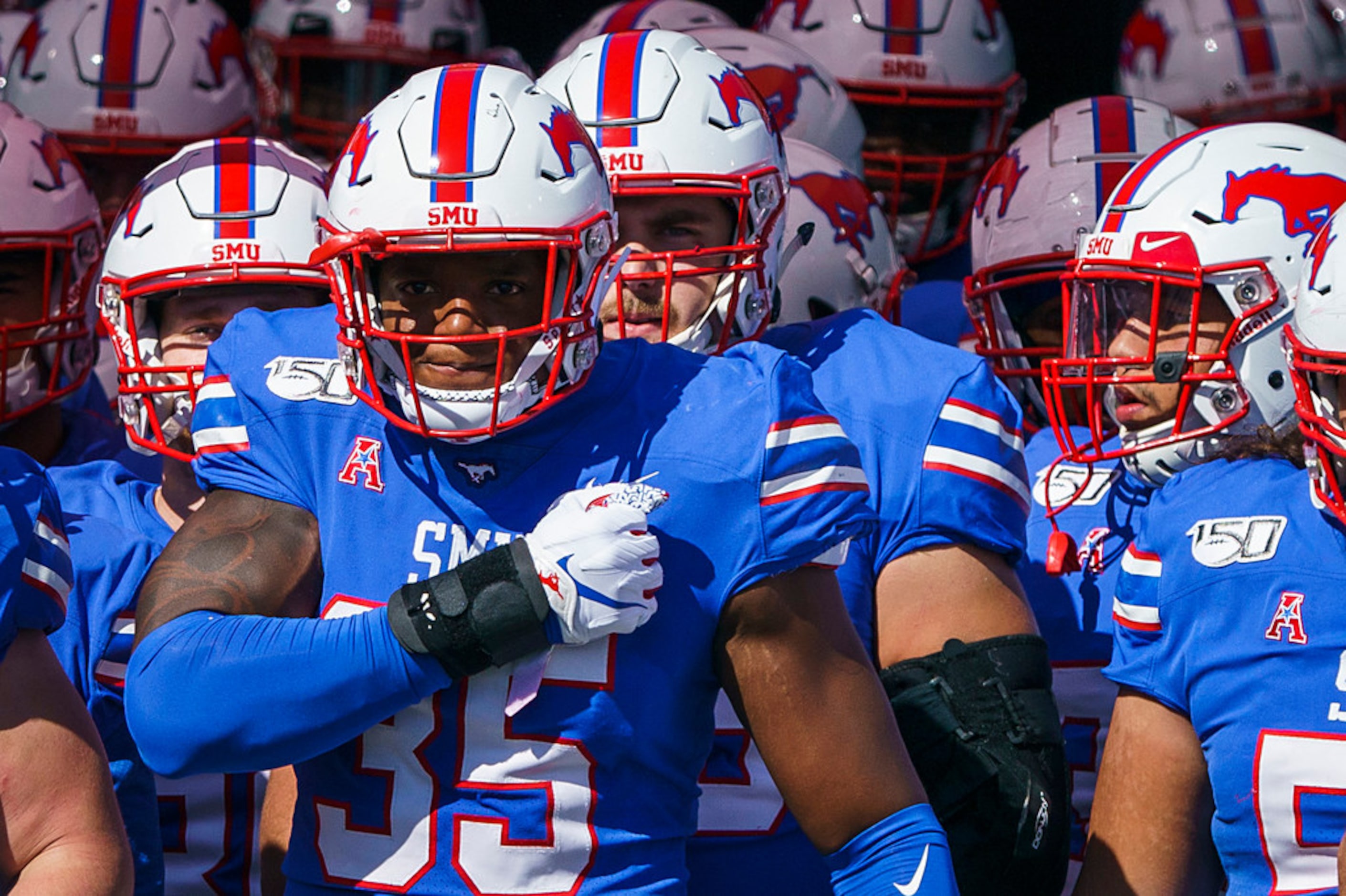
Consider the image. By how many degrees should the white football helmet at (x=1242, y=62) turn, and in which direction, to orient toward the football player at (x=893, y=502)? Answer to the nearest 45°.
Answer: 0° — it already faces them

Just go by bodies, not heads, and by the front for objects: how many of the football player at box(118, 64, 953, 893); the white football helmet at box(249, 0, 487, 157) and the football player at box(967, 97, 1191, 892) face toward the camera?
3

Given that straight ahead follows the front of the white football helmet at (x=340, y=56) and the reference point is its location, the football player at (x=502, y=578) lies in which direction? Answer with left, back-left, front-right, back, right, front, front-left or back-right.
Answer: front

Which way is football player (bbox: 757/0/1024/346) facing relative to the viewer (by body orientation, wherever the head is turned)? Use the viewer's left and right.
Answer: facing the viewer

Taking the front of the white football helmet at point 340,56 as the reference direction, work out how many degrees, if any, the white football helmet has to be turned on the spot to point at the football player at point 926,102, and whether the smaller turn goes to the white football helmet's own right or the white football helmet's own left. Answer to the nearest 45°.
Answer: approximately 45° to the white football helmet's own left

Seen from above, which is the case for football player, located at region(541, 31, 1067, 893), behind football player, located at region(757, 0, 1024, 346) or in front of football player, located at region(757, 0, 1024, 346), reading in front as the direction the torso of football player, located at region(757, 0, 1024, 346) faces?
in front

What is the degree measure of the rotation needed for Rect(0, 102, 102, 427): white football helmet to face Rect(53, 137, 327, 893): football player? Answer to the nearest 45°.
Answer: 0° — it already faces them

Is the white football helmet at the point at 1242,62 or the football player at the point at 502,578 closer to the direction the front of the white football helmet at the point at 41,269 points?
the football player

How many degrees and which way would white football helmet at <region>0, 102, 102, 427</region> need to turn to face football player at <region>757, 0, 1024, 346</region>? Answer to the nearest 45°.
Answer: approximately 90° to its left

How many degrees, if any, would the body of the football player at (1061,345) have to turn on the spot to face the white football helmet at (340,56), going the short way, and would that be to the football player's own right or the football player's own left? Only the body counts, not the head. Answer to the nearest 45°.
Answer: approximately 135° to the football player's own right

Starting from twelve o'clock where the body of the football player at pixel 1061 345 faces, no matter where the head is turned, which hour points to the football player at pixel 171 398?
the football player at pixel 171 398 is roughly at 2 o'clock from the football player at pixel 1061 345.

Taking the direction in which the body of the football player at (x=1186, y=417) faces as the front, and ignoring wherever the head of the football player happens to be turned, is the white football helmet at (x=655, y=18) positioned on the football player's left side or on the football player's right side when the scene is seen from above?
on the football player's right side

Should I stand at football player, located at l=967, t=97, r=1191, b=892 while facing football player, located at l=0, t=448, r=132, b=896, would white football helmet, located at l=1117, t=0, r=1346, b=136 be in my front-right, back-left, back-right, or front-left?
back-right
